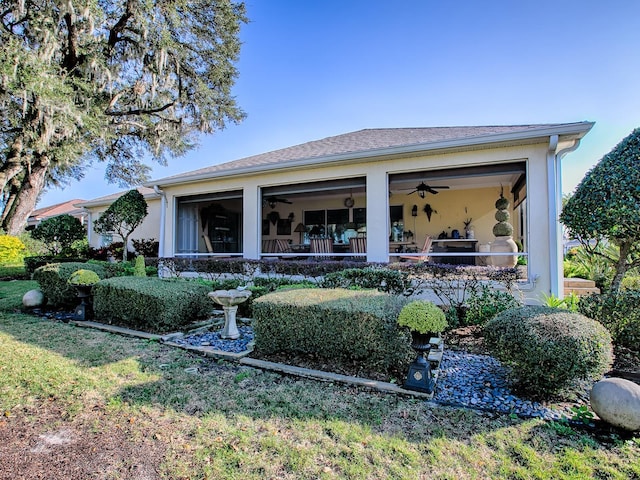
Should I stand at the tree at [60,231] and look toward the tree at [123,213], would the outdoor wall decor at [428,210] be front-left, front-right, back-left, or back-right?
front-left

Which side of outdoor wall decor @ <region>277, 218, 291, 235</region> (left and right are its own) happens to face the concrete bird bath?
front

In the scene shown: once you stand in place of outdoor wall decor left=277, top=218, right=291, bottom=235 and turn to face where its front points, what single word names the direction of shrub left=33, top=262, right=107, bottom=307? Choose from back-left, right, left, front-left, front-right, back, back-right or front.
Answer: front-right

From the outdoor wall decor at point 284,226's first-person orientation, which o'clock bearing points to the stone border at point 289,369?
The stone border is roughly at 12 o'clock from the outdoor wall decor.

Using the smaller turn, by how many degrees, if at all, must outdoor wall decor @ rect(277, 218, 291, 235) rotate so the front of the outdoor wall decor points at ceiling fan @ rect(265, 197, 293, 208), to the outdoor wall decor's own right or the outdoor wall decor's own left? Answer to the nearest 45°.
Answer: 0° — it already faces it

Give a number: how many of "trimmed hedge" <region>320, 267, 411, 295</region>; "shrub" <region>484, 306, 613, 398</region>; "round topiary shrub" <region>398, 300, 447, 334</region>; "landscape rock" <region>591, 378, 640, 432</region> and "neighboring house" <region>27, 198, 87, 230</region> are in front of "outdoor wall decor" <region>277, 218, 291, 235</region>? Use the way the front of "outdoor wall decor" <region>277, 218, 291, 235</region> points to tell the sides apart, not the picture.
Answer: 4

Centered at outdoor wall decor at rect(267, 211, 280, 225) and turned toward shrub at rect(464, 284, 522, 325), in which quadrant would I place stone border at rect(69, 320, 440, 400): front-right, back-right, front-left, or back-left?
front-right

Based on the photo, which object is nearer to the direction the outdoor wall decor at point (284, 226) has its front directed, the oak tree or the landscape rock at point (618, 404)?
the landscape rock

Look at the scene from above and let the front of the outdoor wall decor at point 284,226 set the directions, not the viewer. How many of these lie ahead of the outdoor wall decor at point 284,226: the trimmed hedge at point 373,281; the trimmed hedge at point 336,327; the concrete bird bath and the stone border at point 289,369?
4

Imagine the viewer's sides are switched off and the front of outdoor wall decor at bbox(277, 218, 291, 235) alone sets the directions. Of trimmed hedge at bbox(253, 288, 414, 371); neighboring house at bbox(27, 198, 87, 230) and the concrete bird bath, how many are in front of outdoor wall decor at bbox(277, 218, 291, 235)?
2

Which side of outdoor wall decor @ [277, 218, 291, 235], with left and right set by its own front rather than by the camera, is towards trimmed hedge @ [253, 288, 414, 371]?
front

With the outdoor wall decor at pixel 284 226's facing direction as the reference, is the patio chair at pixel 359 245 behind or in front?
in front

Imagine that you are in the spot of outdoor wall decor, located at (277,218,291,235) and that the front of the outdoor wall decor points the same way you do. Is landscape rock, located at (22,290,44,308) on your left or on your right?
on your right

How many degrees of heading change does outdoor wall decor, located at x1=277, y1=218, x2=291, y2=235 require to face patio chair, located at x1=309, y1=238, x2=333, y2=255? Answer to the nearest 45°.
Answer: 0° — it already faces it

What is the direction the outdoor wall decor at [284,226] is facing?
toward the camera

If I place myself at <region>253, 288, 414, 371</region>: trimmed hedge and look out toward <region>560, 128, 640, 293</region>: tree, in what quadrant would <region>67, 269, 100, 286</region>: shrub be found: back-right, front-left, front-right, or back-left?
back-left

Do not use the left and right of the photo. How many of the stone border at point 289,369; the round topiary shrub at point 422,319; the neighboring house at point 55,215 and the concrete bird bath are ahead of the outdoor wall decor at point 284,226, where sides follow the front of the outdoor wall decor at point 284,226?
3

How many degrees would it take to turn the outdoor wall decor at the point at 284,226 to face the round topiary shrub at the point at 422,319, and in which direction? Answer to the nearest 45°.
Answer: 0° — it already faces it

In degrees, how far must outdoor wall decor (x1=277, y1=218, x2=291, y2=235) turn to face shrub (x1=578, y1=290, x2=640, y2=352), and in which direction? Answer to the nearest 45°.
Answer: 0° — it already faces it

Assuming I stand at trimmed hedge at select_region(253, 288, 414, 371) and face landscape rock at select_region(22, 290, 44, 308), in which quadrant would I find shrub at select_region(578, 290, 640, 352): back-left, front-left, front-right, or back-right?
back-right

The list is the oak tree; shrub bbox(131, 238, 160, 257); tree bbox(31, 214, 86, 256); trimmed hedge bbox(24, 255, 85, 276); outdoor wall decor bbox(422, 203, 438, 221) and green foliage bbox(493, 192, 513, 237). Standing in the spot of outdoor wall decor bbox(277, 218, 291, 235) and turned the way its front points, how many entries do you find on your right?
4

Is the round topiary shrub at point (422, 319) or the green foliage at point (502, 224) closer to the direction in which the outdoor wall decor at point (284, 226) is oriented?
the round topiary shrub

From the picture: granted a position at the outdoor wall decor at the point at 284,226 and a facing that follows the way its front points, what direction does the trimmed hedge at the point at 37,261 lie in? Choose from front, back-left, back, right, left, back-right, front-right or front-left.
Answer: right

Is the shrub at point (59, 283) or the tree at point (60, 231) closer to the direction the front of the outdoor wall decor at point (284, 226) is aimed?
the shrub
